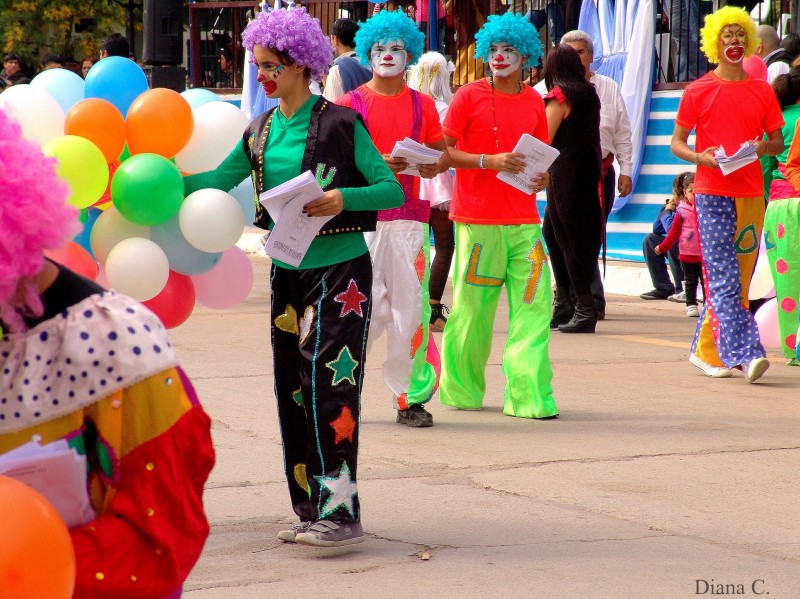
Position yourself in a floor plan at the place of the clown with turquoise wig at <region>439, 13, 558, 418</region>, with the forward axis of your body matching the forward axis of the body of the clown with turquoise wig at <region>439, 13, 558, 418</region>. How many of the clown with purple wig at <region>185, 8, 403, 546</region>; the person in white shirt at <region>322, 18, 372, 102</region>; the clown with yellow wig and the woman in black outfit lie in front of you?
1

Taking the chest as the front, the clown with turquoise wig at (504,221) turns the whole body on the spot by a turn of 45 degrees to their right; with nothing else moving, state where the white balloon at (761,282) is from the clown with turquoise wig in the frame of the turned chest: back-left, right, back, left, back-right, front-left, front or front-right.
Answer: back

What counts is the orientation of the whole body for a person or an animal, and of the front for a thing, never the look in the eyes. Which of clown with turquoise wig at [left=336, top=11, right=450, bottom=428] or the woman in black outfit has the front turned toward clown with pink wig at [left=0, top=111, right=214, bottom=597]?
the clown with turquoise wig

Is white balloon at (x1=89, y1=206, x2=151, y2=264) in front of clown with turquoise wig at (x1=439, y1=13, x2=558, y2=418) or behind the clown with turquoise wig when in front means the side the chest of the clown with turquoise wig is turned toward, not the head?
in front

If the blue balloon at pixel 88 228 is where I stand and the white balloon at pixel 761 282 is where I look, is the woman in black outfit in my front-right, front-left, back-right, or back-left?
front-left

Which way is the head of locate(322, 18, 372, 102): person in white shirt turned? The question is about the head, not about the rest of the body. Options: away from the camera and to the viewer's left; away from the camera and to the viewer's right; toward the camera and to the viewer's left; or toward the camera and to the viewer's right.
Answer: away from the camera and to the viewer's left

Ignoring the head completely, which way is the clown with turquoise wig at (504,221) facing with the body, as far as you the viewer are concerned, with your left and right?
facing the viewer

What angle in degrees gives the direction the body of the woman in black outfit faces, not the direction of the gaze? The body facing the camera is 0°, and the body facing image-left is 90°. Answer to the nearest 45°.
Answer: approximately 135°

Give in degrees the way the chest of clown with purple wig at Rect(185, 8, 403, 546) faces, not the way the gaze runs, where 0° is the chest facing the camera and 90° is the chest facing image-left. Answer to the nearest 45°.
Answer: approximately 45°

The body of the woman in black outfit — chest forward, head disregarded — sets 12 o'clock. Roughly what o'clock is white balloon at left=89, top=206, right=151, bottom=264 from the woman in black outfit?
The white balloon is roughly at 8 o'clock from the woman in black outfit.

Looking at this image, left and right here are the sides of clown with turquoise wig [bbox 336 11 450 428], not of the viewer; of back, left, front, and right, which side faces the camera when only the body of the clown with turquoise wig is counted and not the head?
front

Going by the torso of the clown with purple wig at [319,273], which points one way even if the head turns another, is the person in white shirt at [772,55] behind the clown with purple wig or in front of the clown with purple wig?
behind

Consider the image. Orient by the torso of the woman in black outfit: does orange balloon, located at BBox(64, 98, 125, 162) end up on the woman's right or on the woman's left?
on the woman's left

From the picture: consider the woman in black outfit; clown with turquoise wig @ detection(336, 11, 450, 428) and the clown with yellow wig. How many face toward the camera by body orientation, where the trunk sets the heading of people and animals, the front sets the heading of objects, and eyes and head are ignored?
2
